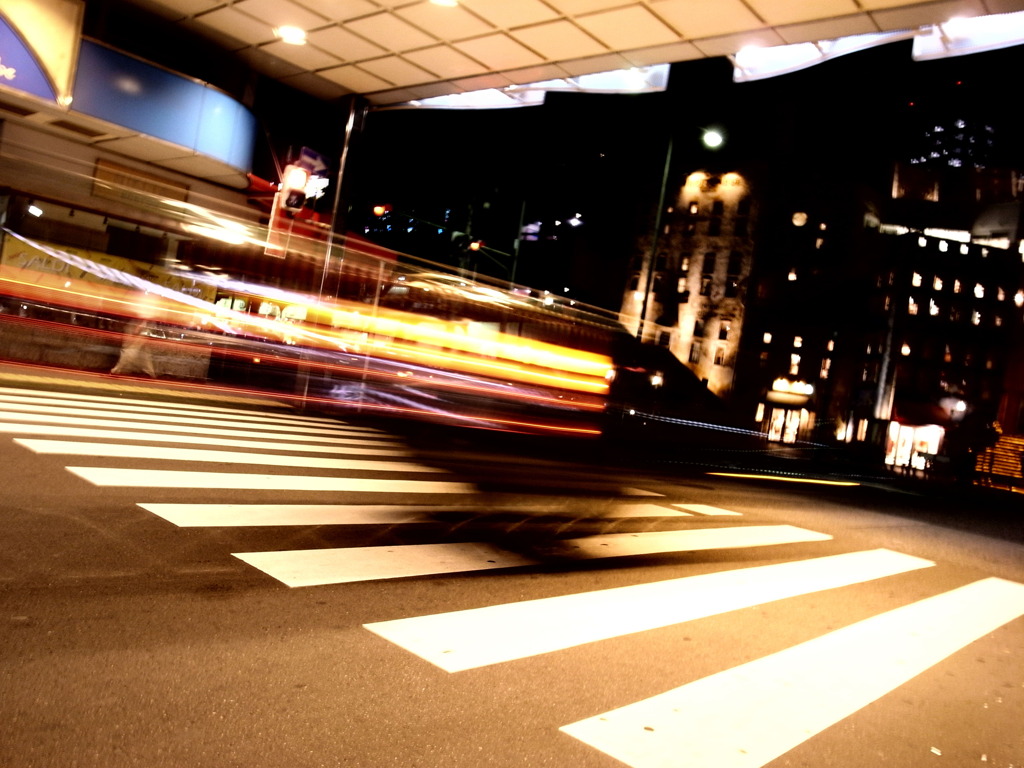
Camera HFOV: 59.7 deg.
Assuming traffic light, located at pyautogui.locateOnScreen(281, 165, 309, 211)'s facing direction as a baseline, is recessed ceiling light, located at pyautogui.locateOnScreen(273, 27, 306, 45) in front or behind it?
in front

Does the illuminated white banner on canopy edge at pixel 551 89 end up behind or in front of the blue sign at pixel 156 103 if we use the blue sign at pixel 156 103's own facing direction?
in front

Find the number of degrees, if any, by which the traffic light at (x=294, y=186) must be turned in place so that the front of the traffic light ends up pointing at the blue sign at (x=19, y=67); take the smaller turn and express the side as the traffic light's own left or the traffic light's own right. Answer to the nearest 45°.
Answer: approximately 45° to the traffic light's own right

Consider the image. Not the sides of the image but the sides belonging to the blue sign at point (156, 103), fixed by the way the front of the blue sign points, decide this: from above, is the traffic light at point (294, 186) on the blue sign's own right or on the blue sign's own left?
on the blue sign's own left

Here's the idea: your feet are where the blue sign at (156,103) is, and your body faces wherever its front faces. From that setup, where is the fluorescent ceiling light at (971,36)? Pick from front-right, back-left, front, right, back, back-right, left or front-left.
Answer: front

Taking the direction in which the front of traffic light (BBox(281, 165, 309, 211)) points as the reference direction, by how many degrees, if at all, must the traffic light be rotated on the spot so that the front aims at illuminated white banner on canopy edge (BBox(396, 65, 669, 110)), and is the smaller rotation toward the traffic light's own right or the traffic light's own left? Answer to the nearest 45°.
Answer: approximately 45° to the traffic light's own left

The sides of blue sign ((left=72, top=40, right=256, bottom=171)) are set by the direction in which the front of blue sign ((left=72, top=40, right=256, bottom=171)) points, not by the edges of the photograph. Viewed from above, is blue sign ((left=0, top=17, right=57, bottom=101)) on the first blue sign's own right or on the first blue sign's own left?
on the first blue sign's own right

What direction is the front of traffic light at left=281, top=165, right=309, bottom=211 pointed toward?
toward the camera

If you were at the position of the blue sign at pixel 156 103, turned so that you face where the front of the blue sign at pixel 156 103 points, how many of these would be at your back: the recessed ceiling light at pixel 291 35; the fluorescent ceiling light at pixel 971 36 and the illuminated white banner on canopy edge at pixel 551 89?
0

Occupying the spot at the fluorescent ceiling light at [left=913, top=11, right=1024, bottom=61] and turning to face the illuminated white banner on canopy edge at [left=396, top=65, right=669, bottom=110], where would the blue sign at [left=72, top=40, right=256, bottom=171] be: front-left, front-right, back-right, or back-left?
front-left

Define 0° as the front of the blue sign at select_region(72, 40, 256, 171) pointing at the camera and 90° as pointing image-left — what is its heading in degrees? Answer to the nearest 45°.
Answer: approximately 315°

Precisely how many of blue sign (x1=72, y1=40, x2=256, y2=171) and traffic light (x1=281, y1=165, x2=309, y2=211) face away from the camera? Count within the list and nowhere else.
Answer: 0
